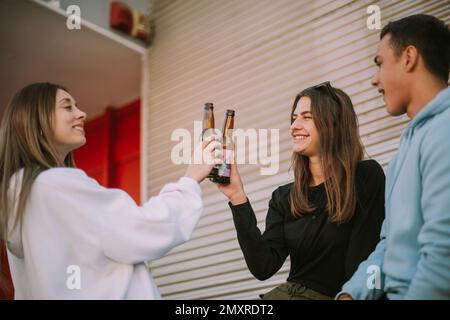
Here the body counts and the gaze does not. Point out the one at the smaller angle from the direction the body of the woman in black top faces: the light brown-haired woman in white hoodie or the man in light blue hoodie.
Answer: the light brown-haired woman in white hoodie

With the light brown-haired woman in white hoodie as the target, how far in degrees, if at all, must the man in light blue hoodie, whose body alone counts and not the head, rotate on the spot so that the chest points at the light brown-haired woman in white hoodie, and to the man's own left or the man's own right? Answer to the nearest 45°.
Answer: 0° — they already face them

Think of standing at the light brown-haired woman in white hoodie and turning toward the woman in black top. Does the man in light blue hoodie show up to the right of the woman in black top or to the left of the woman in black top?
right

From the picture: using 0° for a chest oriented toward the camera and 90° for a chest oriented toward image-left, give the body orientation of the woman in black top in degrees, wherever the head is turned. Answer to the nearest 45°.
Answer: approximately 45°

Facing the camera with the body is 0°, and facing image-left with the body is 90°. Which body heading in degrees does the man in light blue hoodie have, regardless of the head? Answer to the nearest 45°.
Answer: approximately 90°

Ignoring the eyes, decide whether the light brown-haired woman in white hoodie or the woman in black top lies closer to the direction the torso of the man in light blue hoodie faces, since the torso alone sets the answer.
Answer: the light brown-haired woman in white hoodie

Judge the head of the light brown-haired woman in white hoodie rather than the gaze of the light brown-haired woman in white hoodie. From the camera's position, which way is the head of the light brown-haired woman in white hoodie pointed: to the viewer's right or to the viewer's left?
to the viewer's right

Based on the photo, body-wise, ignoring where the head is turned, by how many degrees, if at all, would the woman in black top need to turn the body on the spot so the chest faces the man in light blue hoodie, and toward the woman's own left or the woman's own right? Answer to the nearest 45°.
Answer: approximately 90° to the woman's own left
